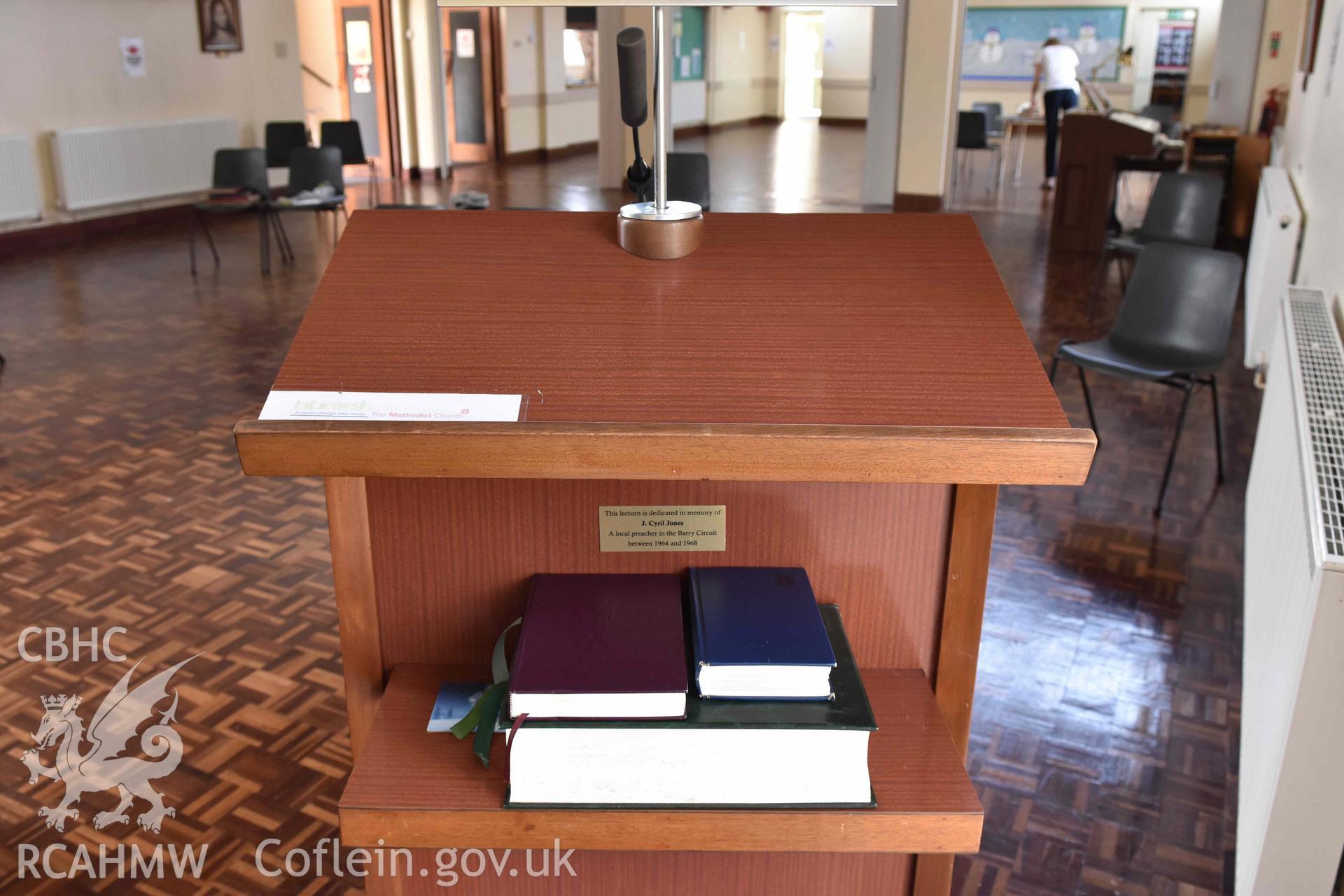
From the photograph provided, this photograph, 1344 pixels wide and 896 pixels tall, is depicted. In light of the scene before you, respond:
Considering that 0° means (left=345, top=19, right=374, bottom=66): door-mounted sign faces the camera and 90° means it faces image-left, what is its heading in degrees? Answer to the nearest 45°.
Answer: approximately 0°

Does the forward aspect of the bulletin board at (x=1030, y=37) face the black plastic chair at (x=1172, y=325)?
yes

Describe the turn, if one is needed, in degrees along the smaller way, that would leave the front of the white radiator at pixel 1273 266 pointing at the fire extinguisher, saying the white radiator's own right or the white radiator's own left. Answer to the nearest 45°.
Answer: approximately 90° to the white radiator's own right

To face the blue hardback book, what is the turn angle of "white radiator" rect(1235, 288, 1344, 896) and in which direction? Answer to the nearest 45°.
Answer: approximately 45° to its left

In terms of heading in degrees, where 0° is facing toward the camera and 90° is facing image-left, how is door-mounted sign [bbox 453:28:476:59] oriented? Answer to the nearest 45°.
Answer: approximately 0°

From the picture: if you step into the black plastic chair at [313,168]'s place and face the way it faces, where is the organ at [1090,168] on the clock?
The organ is roughly at 8 o'clock from the black plastic chair.

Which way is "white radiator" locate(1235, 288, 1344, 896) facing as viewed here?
to the viewer's left

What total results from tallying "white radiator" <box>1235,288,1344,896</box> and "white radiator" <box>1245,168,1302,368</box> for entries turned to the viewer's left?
2

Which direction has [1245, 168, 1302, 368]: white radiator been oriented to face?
to the viewer's left

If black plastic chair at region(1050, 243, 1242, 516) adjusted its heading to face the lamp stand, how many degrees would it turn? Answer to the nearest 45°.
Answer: approximately 45° to its left

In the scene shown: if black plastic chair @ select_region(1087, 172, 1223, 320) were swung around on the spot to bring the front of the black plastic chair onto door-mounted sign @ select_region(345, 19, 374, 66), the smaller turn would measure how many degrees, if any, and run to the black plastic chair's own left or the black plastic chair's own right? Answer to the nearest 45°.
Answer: approximately 90° to the black plastic chair's own right

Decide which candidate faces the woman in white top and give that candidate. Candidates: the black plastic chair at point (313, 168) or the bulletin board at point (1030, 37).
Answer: the bulletin board

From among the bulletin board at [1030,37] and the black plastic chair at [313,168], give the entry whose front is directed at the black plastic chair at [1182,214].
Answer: the bulletin board
